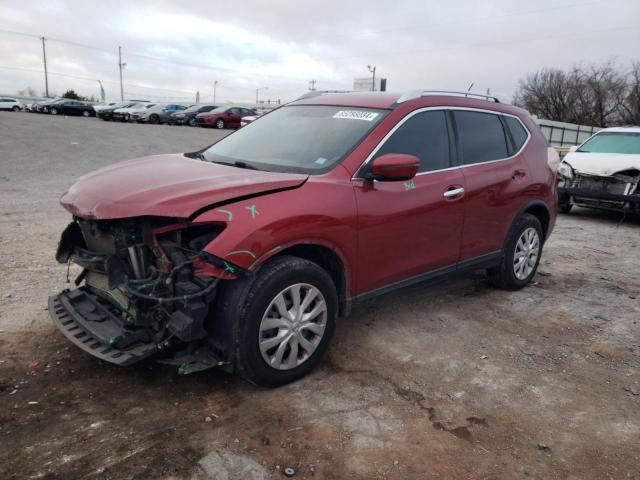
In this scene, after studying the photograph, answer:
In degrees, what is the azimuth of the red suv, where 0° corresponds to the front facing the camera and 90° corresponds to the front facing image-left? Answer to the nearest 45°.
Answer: approximately 45°

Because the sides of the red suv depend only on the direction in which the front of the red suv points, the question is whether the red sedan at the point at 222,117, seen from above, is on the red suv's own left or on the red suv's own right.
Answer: on the red suv's own right

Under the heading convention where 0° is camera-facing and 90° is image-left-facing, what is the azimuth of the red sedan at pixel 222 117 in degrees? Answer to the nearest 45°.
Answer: approximately 45°

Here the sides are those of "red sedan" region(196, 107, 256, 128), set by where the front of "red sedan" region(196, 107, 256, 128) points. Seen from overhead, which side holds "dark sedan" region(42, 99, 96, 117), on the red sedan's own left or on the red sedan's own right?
on the red sedan's own right

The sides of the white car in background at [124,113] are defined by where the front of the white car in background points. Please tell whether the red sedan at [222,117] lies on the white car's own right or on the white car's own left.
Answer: on the white car's own left

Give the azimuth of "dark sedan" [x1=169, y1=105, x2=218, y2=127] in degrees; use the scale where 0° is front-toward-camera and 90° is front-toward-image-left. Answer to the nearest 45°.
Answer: approximately 45°

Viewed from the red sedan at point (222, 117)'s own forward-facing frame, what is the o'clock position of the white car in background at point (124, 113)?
The white car in background is roughly at 2 o'clock from the red sedan.

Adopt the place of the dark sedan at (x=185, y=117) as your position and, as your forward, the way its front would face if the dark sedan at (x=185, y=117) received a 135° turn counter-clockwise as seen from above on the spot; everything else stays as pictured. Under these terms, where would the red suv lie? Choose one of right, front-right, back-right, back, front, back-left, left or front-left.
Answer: right

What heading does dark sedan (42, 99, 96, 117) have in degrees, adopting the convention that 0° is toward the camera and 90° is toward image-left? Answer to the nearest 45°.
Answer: approximately 45°

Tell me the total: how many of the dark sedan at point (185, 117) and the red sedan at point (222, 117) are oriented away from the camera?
0
